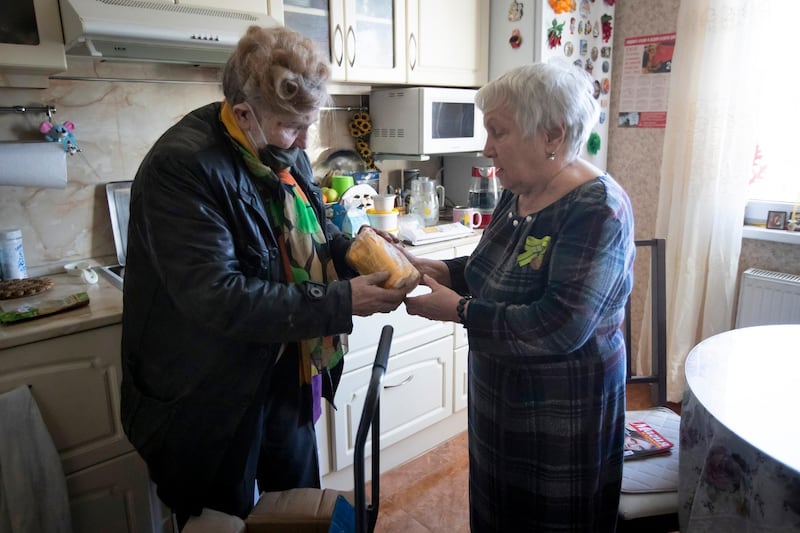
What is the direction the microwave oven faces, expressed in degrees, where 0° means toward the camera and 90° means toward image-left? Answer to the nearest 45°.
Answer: approximately 315°

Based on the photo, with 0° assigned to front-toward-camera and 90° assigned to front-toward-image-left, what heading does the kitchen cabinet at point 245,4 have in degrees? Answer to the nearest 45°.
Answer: approximately 315°

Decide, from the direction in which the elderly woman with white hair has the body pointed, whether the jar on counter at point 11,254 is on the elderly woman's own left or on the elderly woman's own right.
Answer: on the elderly woman's own right

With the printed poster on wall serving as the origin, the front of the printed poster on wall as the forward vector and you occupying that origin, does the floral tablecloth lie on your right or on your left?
on your left

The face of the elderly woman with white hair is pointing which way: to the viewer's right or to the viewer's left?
to the viewer's left

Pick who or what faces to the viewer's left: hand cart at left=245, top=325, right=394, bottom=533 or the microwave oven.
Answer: the hand cart

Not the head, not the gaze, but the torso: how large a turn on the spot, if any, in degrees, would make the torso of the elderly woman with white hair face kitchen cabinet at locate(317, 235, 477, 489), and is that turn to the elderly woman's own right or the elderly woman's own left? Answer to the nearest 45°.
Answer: approximately 90° to the elderly woman's own right

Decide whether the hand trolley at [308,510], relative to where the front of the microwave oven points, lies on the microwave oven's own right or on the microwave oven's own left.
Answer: on the microwave oven's own right

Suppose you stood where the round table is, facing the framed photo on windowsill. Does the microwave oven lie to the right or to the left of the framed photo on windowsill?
left
